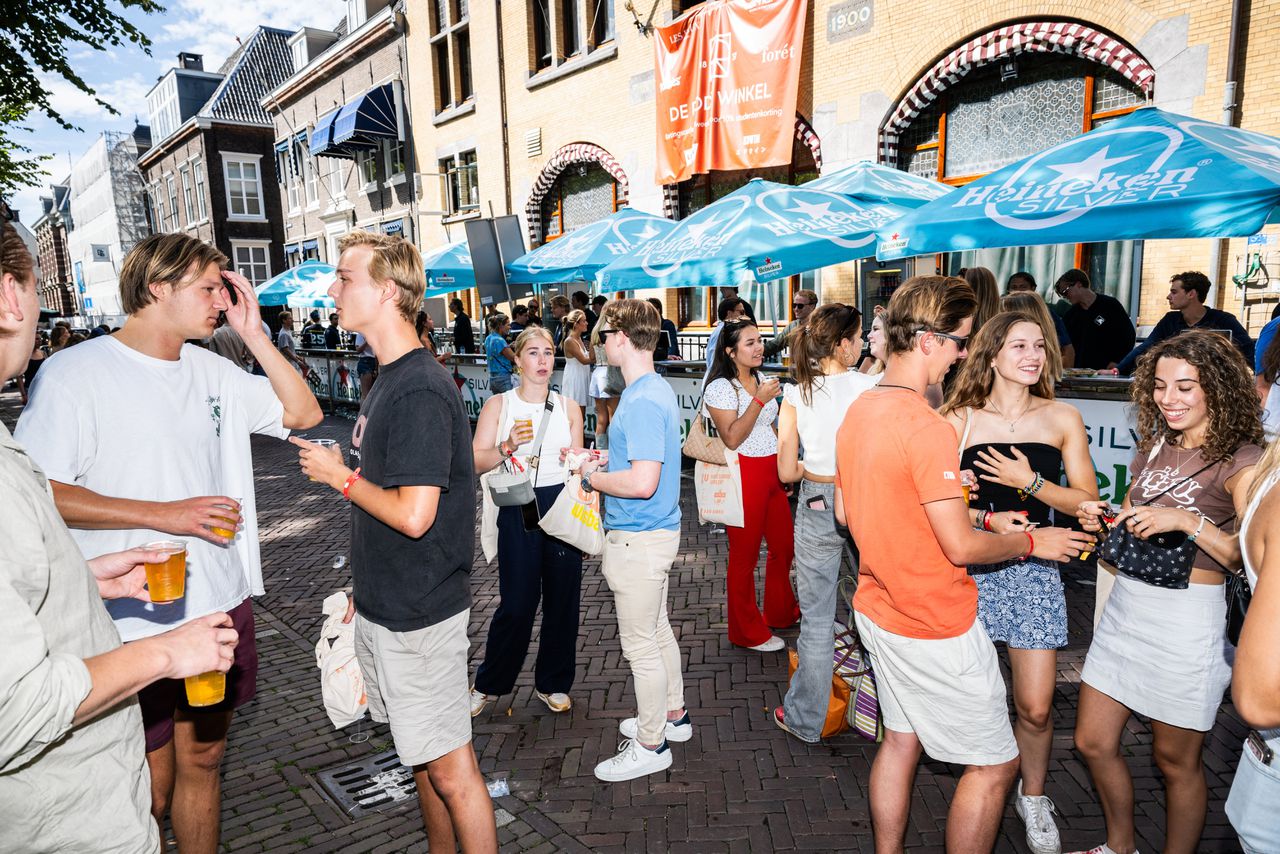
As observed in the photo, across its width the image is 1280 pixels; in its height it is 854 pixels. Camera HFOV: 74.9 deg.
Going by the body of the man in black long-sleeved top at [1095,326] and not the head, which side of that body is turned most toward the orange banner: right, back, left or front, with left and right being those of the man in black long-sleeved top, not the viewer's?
right

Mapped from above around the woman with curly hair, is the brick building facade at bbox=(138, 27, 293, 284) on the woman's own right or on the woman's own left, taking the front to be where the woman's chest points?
on the woman's own right

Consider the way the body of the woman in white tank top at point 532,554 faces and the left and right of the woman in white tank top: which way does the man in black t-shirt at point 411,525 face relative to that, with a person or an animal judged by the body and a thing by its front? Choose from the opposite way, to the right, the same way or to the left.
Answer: to the right

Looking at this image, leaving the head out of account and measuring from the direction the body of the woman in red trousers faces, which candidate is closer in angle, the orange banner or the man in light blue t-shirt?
the man in light blue t-shirt

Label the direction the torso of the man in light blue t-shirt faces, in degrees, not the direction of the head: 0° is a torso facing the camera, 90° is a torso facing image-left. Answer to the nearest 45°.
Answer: approximately 90°

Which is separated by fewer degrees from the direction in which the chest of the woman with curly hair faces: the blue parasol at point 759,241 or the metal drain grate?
the metal drain grate

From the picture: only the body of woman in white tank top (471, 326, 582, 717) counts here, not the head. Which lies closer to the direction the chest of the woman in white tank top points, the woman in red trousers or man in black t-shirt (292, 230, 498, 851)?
the man in black t-shirt

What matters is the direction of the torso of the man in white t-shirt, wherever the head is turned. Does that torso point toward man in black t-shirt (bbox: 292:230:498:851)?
yes

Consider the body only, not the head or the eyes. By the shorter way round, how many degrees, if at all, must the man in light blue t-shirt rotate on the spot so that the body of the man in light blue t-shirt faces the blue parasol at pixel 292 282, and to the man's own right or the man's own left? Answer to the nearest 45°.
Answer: approximately 45° to the man's own right

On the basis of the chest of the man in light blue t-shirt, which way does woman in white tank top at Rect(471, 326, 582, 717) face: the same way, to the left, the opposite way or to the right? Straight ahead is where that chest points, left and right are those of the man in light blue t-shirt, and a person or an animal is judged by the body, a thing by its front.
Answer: to the left

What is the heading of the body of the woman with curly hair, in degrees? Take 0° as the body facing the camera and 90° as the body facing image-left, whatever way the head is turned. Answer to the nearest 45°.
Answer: approximately 45°

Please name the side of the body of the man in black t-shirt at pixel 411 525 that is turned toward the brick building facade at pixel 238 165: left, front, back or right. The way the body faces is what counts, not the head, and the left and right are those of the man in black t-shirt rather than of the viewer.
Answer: right
